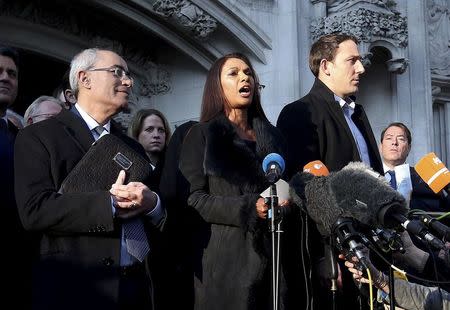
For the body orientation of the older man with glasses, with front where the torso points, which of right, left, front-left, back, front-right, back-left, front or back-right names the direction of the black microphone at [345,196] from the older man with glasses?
front-left

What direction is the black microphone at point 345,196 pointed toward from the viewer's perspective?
to the viewer's left

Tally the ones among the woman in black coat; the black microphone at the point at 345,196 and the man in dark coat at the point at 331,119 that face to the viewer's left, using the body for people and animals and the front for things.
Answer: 1

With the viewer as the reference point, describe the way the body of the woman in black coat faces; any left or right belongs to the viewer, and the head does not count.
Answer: facing the viewer and to the right of the viewer

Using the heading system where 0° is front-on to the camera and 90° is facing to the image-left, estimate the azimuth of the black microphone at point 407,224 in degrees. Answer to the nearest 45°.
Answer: approximately 90°

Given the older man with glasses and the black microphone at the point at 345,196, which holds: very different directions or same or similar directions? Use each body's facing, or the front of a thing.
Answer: very different directions
